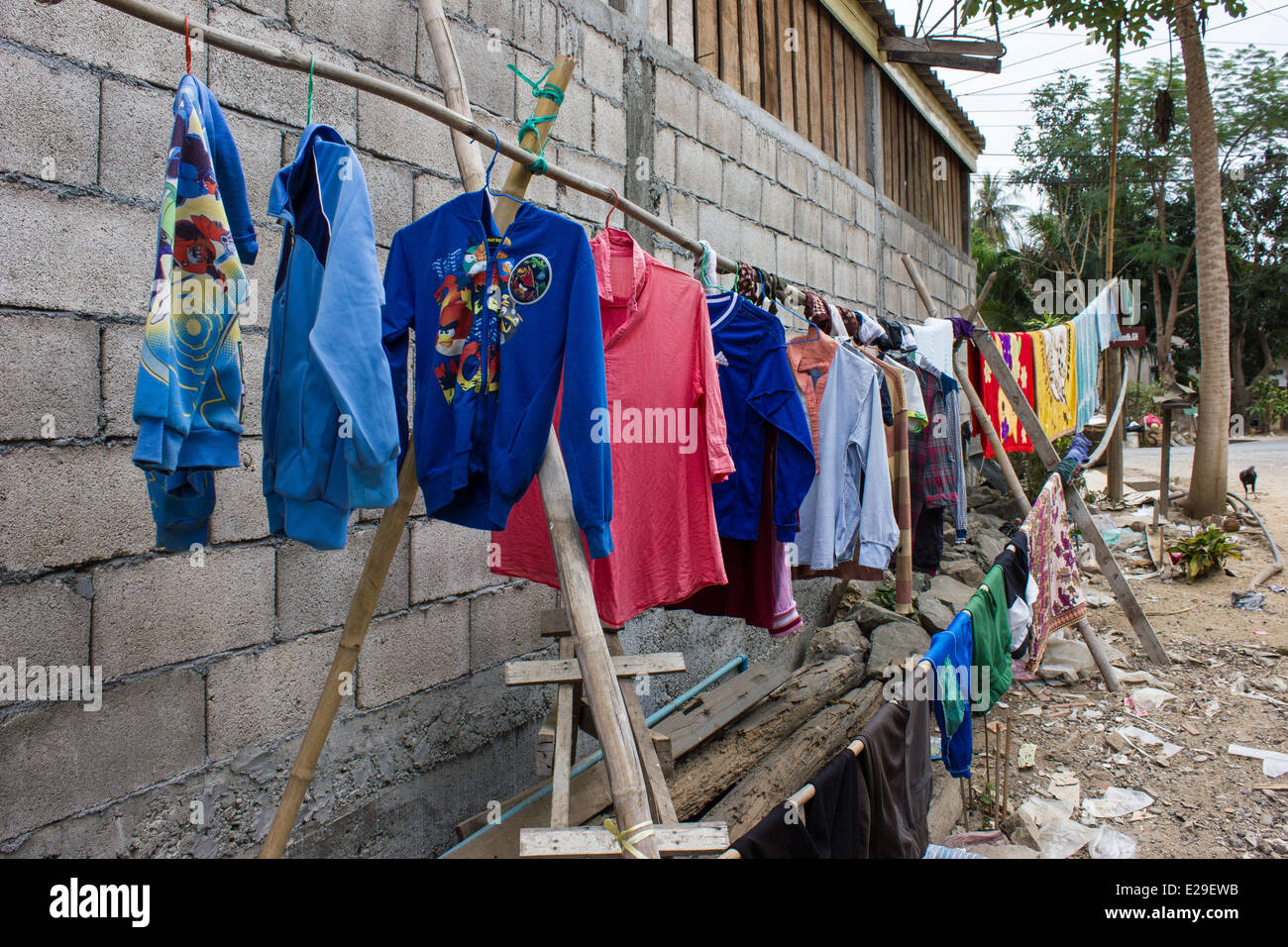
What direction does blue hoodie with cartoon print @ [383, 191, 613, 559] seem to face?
toward the camera

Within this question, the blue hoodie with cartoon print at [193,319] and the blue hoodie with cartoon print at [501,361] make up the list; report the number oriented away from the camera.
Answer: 0
